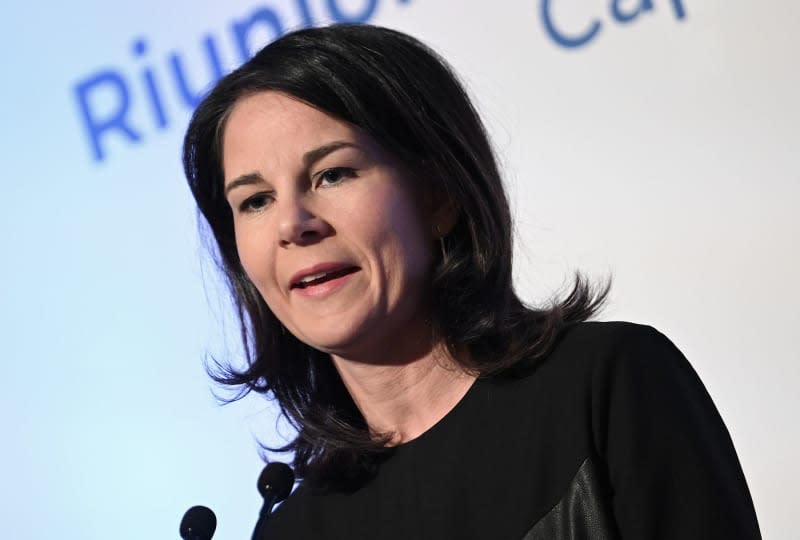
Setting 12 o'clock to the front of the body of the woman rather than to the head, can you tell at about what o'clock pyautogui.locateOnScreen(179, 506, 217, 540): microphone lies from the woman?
The microphone is roughly at 1 o'clock from the woman.

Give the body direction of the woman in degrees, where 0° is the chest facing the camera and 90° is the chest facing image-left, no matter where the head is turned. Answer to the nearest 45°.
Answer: approximately 45°

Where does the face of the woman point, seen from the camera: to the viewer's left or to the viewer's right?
to the viewer's left
